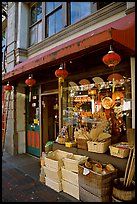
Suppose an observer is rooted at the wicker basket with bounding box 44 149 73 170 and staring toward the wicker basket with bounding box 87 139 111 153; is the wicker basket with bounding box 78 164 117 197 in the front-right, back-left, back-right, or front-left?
front-right
